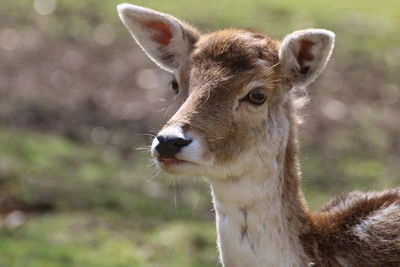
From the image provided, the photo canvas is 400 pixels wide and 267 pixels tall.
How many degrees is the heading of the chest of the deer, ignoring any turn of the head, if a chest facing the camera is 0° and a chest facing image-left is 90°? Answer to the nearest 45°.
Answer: approximately 45°
